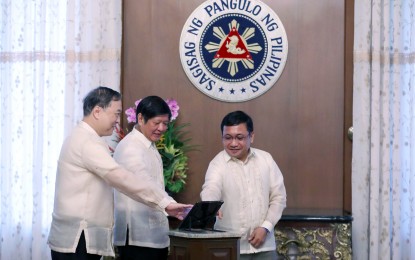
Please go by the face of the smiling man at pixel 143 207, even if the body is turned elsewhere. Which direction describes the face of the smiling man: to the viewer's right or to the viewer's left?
to the viewer's right

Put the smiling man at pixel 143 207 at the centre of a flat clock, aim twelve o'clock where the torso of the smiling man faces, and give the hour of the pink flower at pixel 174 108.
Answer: The pink flower is roughly at 8 o'clock from the smiling man.

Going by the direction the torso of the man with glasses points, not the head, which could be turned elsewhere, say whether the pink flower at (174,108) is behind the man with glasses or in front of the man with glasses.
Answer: behind

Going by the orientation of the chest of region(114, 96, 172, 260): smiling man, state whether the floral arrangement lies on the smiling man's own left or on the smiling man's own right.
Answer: on the smiling man's own left

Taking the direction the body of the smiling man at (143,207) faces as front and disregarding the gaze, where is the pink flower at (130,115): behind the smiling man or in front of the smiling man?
behind

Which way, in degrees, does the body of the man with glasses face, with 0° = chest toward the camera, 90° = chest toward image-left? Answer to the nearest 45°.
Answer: approximately 0°

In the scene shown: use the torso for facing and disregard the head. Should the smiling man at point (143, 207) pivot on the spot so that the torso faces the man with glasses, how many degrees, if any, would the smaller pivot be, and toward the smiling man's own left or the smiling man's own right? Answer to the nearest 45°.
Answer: approximately 45° to the smiling man's own left

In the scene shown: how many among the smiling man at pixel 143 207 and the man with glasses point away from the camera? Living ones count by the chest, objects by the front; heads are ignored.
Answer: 0

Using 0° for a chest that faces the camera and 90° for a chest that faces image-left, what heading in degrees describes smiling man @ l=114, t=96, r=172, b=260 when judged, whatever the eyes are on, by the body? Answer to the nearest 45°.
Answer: approximately 315°

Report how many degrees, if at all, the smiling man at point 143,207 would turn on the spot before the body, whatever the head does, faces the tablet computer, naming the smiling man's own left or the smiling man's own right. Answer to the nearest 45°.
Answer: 0° — they already face it
